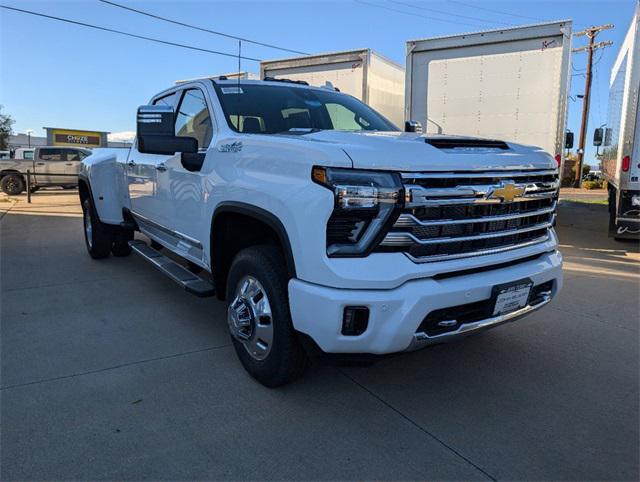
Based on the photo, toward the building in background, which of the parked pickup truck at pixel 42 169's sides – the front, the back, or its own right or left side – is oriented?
left

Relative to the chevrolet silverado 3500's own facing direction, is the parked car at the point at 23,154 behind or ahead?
behind

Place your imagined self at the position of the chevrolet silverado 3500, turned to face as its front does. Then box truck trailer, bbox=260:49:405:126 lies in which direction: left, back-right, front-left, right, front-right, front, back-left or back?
back-left

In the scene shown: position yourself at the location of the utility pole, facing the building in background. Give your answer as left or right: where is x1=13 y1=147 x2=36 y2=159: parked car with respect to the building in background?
left

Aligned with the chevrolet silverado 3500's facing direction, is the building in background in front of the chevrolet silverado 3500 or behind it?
behind

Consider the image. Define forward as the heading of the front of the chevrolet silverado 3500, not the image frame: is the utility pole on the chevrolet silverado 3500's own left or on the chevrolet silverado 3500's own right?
on the chevrolet silverado 3500's own left

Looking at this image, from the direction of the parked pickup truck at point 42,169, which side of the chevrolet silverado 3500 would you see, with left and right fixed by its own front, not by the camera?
back

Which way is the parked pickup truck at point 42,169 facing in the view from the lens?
facing to the right of the viewer

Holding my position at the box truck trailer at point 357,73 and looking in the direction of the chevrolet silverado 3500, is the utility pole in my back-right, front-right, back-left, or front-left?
back-left
